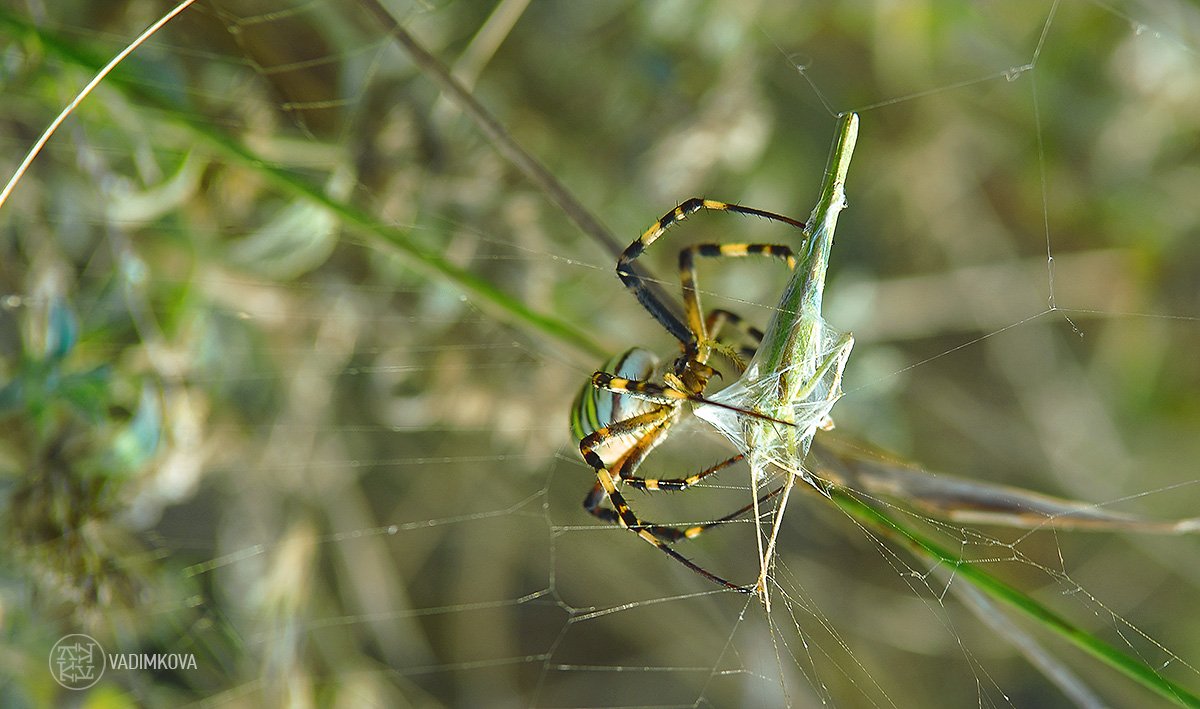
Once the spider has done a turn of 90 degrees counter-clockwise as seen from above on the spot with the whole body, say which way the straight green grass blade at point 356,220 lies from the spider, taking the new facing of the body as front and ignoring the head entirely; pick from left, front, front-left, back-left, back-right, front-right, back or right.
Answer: left

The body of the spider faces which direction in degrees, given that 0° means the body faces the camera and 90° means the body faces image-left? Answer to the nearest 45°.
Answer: approximately 270°
